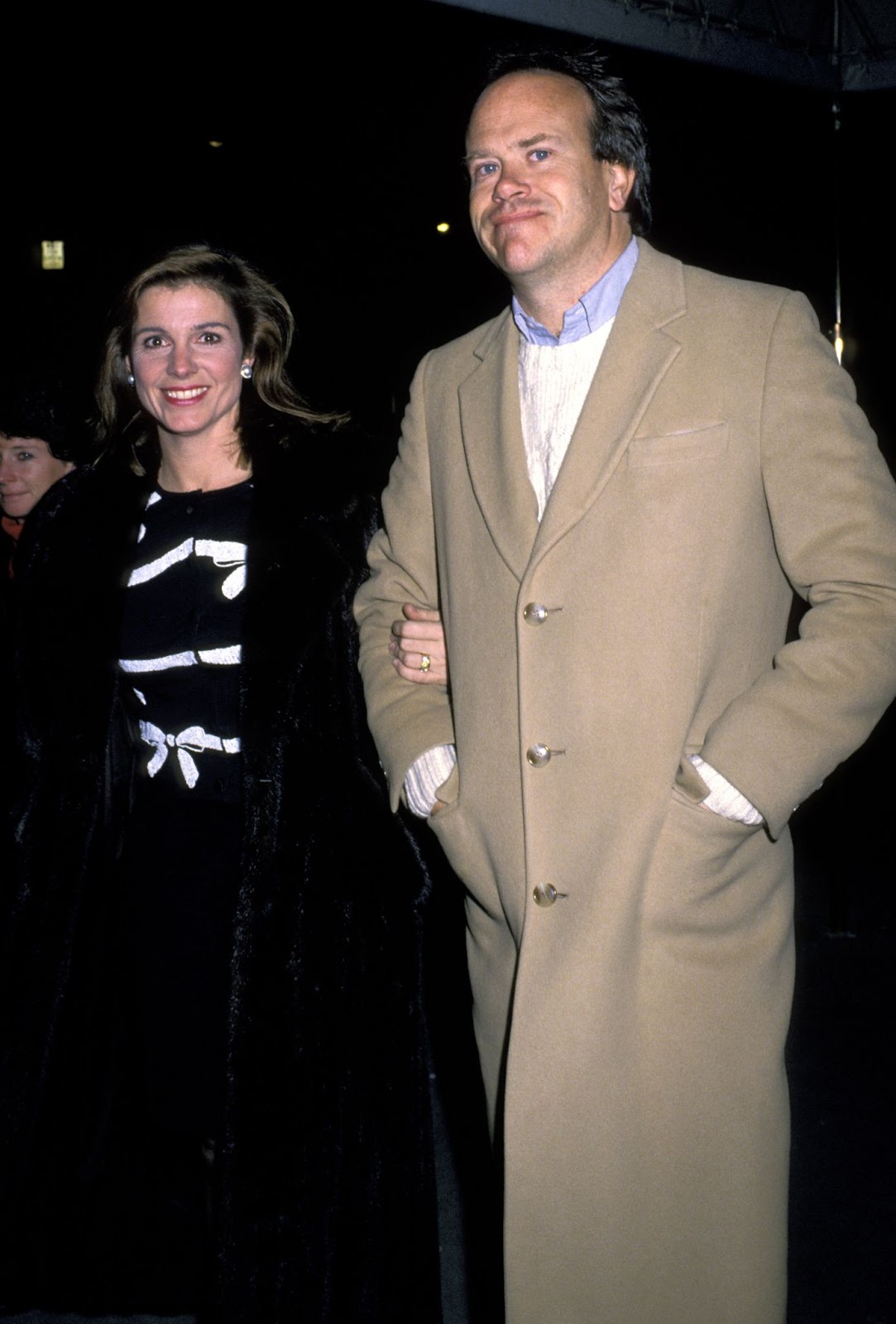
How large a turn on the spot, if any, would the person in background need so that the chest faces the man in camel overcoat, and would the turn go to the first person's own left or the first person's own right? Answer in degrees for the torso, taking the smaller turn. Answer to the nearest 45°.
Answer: approximately 45° to the first person's own left

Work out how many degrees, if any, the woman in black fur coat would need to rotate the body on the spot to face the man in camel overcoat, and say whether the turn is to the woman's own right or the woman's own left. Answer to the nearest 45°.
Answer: approximately 45° to the woman's own left

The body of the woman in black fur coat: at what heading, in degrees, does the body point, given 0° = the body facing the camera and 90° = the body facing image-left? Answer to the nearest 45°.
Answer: approximately 0°

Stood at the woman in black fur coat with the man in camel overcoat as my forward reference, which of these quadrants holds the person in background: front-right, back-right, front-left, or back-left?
back-left

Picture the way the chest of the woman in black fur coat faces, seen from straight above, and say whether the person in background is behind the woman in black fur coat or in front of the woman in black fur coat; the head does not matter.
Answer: behind

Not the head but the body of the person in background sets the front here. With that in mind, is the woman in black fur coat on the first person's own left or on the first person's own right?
on the first person's own left

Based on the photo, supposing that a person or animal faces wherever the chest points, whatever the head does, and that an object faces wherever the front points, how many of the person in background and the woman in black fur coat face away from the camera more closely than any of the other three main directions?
0
